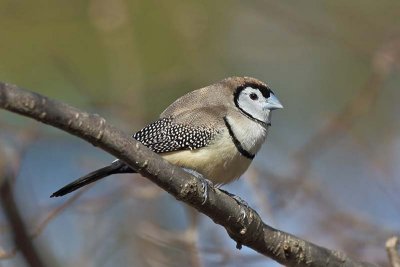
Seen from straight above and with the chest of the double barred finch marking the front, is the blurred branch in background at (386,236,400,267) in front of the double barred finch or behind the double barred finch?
in front

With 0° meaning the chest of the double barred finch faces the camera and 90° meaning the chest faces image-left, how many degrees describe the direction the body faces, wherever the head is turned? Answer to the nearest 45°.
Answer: approximately 270°
